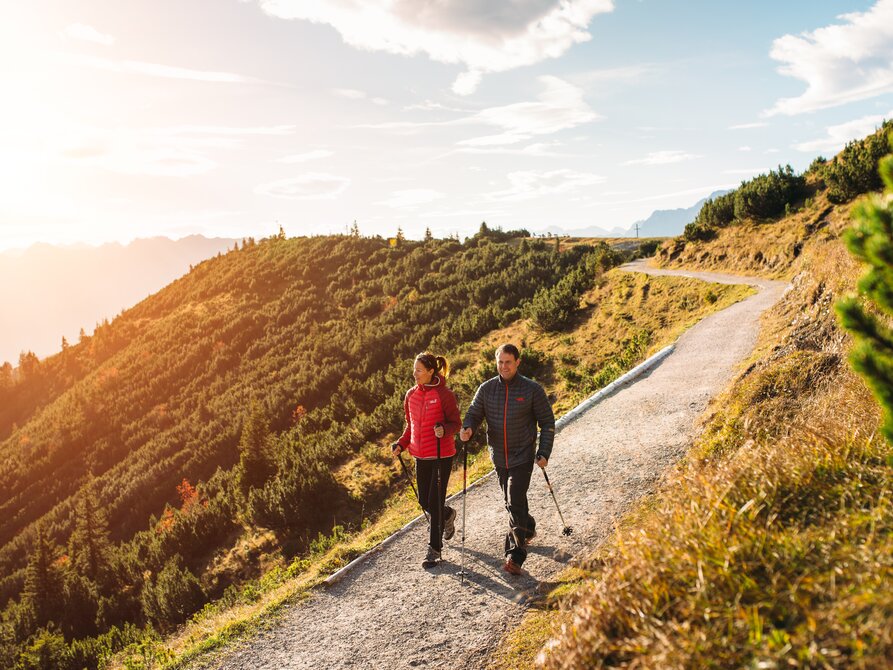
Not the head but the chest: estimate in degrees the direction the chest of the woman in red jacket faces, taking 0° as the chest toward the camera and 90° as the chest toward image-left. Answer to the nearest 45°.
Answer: approximately 45°

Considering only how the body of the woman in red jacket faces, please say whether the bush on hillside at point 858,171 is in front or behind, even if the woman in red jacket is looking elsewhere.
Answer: behind

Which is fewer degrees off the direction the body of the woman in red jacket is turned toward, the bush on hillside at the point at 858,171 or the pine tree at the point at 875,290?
the pine tree

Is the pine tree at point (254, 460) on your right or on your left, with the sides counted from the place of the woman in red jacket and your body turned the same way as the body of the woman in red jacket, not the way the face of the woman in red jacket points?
on your right

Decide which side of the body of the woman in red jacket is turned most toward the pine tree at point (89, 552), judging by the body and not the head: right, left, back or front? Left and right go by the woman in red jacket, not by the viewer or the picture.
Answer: right

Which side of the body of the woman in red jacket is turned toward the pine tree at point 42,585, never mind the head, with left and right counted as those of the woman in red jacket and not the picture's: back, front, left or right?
right

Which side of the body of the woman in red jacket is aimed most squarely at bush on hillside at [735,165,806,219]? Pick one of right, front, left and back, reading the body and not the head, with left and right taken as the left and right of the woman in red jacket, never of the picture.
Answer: back

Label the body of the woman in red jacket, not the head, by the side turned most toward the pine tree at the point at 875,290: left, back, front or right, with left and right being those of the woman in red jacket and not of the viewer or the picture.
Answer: left

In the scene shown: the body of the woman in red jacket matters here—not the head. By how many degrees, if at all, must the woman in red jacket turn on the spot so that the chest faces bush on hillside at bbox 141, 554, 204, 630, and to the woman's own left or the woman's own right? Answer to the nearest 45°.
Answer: approximately 90° to the woman's own right

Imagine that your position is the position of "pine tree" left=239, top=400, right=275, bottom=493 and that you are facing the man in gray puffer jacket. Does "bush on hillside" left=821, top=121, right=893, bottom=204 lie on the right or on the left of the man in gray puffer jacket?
left

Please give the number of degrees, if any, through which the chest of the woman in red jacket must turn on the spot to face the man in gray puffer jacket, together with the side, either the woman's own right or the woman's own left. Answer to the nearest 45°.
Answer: approximately 90° to the woman's own left
